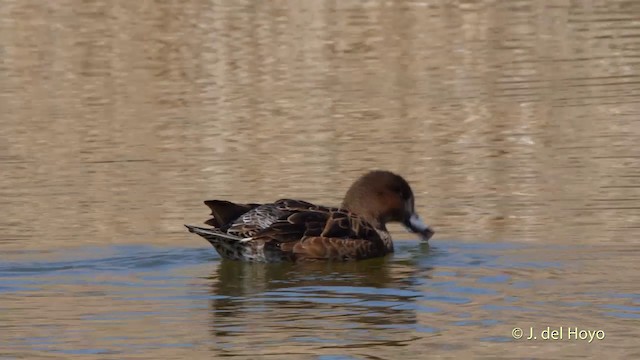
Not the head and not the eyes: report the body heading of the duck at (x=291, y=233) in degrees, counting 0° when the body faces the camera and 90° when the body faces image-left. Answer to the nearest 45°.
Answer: approximately 270°
